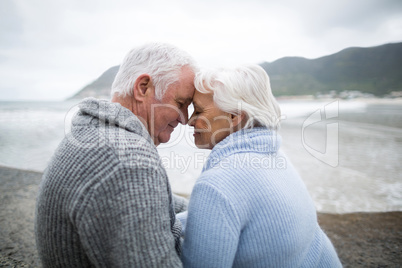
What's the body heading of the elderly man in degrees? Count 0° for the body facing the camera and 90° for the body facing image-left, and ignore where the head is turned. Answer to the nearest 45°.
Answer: approximately 270°

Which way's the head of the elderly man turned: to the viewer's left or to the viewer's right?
to the viewer's right

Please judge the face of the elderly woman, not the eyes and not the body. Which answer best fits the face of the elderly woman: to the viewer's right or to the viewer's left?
to the viewer's left
